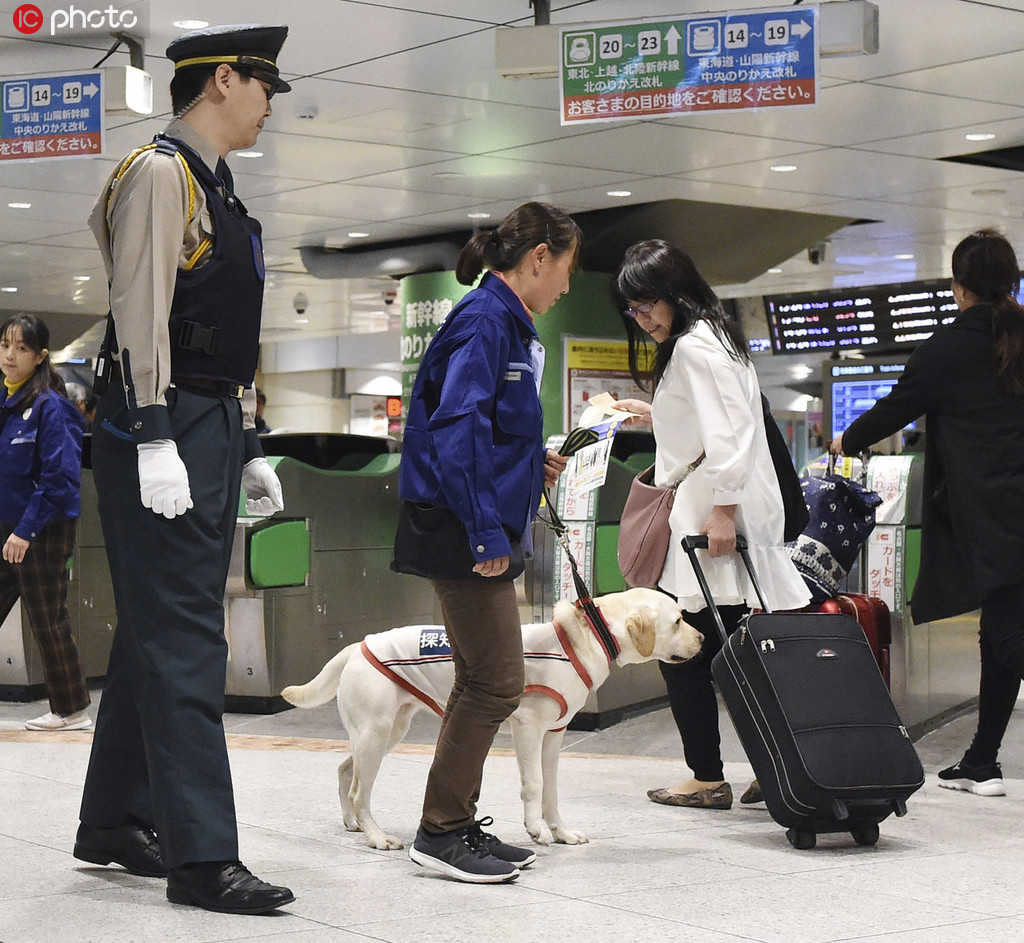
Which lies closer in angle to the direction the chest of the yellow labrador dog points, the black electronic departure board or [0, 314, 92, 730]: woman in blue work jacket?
the black electronic departure board

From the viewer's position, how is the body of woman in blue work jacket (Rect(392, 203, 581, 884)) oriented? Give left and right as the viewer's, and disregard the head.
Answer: facing to the right of the viewer

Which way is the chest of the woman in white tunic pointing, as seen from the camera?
to the viewer's left

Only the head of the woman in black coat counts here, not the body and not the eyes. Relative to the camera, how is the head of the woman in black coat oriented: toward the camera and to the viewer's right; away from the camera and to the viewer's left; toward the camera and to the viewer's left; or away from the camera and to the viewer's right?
away from the camera and to the viewer's left

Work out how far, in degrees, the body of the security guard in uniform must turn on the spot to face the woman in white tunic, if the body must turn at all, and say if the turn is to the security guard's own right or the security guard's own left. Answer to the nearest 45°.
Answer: approximately 45° to the security guard's own left

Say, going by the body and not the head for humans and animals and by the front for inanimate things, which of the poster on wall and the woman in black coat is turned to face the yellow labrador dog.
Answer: the poster on wall

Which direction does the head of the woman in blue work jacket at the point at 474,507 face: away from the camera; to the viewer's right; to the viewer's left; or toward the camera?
to the viewer's right

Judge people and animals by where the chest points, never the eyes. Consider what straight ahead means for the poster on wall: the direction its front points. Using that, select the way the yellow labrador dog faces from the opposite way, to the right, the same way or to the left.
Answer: to the left

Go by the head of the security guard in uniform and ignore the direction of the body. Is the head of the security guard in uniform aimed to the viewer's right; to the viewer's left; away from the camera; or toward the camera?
to the viewer's right
